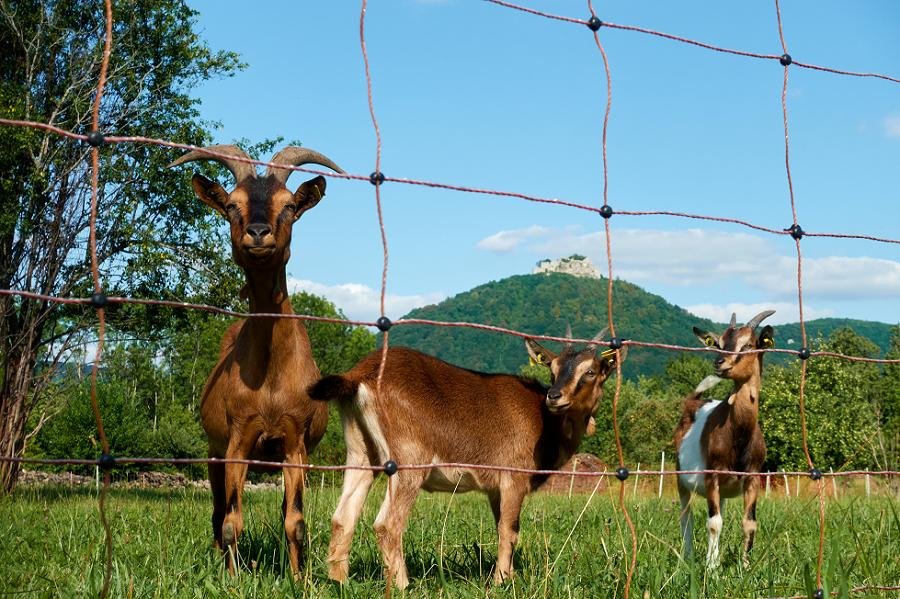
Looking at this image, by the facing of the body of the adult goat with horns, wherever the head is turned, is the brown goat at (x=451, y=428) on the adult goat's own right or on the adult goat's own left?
on the adult goat's own left

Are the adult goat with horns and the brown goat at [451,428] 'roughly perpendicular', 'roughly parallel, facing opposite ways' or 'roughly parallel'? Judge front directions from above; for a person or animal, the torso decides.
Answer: roughly perpendicular

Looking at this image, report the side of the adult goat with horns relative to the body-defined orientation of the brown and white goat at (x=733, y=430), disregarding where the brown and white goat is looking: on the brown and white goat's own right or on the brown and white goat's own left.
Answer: on the brown and white goat's own right

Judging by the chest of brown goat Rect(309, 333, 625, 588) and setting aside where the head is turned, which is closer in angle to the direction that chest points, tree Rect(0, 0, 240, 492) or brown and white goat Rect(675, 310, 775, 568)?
the brown and white goat

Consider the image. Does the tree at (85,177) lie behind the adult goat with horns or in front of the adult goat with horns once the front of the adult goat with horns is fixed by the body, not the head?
behind

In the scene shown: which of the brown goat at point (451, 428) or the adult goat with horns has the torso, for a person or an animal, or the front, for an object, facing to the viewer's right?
the brown goat

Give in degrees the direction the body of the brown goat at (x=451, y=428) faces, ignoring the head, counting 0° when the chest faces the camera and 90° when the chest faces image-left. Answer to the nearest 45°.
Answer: approximately 270°

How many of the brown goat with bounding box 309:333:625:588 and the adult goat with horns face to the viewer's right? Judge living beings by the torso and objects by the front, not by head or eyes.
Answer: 1

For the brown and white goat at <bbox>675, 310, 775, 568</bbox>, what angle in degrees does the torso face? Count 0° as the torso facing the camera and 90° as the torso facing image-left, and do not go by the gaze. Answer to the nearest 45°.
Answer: approximately 315°

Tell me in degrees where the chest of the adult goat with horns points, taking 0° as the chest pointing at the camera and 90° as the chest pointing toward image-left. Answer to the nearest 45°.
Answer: approximately 0°

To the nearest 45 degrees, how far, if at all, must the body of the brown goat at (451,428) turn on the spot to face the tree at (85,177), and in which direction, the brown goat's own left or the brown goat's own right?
approximately 135° to the brown goat's own left

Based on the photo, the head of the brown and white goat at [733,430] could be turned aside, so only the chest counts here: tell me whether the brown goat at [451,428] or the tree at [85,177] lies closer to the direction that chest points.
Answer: the brown goat
